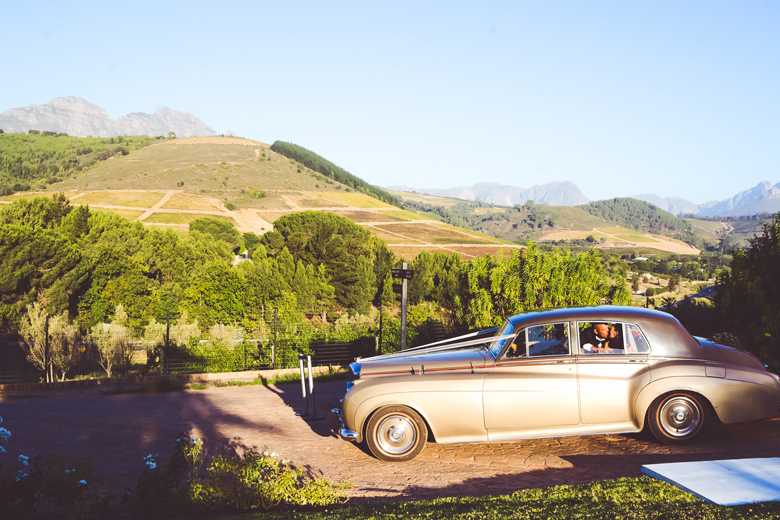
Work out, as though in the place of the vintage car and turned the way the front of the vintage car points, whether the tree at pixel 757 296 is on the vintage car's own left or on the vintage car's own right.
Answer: on the vintage car's own right

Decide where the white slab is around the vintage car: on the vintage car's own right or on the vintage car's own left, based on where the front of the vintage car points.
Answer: on the vintage car's own left

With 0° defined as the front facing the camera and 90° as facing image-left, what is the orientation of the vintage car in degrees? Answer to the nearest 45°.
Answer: approximately 90°
